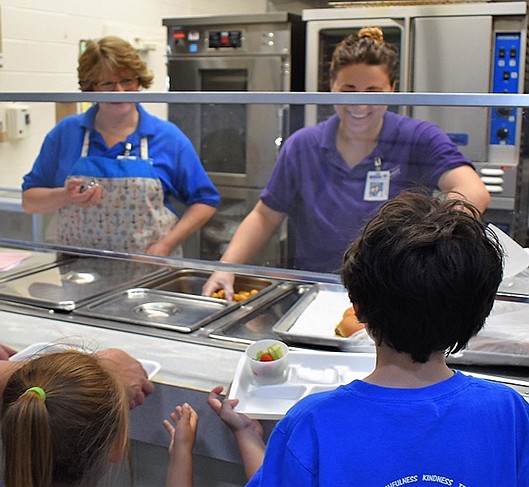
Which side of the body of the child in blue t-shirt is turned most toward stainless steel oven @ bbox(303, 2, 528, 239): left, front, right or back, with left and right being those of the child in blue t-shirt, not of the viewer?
front

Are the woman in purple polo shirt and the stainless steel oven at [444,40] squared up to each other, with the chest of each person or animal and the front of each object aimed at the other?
no

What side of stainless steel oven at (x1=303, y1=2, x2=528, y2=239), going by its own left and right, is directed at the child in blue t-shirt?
front

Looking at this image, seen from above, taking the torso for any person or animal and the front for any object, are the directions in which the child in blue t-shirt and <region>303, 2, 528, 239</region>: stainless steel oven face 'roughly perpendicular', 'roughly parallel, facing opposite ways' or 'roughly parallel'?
roughly parallel, facing opposite ways

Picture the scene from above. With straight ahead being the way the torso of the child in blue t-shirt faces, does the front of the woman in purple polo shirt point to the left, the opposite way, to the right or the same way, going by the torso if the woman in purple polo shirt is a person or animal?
the opposite way

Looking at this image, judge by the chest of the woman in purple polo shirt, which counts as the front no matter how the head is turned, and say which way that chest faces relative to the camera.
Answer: toward the camera

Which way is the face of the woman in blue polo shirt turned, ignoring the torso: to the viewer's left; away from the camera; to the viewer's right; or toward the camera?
toward the camera

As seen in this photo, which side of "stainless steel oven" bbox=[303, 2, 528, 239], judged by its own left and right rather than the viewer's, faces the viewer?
front

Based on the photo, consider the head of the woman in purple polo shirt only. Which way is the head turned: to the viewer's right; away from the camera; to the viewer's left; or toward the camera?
toward the camera

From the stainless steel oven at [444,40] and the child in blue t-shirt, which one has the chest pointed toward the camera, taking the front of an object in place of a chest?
the stainless steel oven

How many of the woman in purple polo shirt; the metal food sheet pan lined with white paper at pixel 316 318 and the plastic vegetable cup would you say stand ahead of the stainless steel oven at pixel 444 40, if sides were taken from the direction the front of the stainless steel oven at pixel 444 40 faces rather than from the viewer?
3

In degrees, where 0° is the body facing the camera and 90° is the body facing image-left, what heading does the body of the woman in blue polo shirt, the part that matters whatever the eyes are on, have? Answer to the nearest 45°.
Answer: approximately 0°

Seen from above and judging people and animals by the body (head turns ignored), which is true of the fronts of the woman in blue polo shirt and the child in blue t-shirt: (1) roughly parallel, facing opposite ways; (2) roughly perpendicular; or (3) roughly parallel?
roughly parallel, facing opposite ways

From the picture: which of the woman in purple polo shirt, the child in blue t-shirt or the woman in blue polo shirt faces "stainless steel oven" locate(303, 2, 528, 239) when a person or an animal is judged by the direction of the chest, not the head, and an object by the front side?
the child in blue t-shirt

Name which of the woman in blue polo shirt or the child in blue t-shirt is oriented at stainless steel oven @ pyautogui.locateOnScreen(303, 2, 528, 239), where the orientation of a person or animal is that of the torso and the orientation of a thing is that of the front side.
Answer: the child in blue t-shirt

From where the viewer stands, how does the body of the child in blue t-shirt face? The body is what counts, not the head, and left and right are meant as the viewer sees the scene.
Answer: facing away from the viewer

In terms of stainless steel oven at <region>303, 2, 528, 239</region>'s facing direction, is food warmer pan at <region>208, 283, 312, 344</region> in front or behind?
in front

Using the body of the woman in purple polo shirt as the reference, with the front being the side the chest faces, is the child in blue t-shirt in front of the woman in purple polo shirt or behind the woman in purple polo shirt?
in front

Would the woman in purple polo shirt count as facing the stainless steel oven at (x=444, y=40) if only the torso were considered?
no
